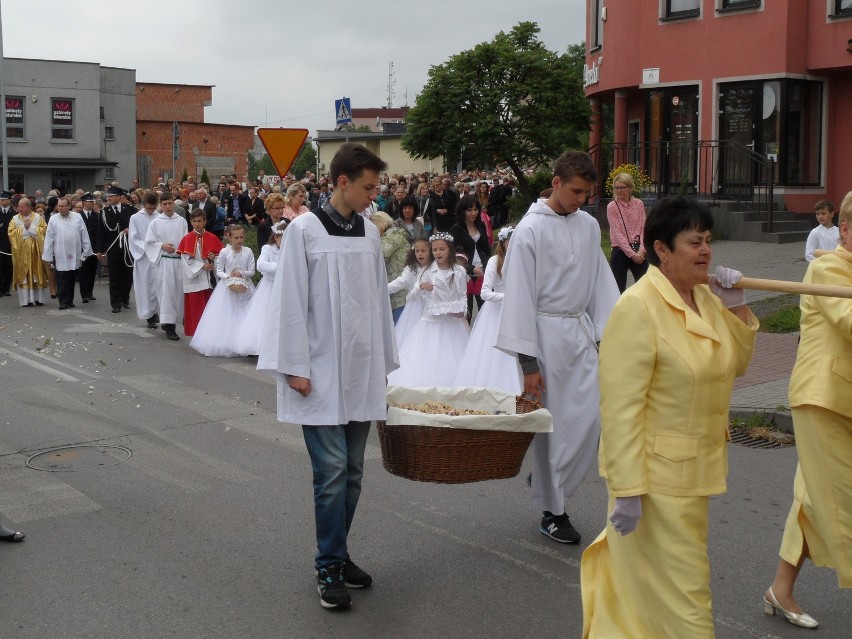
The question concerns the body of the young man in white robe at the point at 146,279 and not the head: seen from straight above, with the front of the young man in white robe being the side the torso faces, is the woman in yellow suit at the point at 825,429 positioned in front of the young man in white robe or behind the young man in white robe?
in front

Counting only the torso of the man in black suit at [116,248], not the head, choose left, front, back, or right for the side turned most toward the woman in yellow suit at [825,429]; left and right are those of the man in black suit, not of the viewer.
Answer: front

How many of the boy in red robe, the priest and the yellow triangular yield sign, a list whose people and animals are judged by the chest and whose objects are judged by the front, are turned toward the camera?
3

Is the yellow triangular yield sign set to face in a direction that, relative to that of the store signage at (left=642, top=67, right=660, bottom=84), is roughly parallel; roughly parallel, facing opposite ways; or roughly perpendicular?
roughly parallel

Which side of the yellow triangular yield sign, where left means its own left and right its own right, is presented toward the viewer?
front

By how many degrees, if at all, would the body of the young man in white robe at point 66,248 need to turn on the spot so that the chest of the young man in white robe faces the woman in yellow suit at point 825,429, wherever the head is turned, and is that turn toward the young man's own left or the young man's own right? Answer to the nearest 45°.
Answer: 0° — they already face them

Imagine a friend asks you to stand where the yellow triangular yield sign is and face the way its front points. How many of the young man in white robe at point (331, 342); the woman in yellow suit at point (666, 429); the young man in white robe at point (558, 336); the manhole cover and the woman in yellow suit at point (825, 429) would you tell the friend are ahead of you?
5

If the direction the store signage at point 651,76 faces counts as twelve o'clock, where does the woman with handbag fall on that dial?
The woman with handbag is roughly at 12 o'clock from the store signage.

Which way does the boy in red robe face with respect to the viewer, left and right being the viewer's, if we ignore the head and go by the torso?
facing the viewer

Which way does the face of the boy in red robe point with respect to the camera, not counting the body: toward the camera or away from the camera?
toward the camera

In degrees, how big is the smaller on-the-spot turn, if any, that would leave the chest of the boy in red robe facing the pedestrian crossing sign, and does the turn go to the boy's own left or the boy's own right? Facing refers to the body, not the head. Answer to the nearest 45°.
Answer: approximately 135° to the boy's own left

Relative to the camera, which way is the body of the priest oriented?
toward the camera

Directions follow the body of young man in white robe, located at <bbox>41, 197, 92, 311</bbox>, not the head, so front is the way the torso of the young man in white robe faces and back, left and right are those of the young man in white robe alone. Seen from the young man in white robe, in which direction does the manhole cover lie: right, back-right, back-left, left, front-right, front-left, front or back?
front

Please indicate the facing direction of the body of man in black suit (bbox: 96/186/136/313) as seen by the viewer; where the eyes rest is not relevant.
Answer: toward the camera
